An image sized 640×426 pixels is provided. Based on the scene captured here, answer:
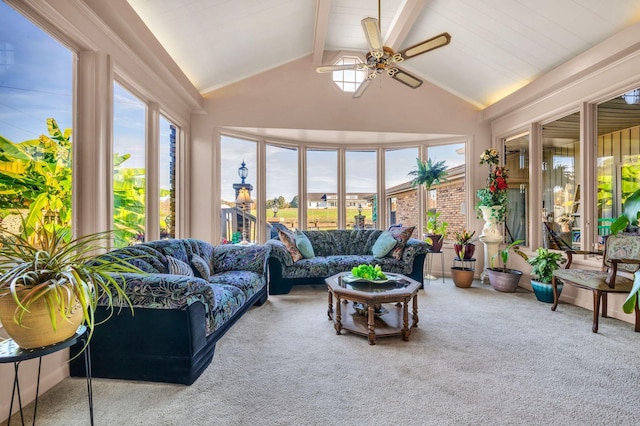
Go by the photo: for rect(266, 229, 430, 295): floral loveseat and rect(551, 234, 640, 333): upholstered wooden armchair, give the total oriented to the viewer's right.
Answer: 0

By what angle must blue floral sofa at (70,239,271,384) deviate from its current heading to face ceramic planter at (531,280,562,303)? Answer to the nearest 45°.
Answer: approximately 45° to its left

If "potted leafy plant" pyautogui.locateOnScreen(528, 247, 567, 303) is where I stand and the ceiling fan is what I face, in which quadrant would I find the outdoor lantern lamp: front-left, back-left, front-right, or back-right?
front-right

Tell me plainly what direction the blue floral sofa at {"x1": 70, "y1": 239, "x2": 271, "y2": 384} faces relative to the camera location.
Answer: facing the viewer and to the right of the viewer

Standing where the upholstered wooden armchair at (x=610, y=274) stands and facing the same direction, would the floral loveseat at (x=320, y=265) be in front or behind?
in front

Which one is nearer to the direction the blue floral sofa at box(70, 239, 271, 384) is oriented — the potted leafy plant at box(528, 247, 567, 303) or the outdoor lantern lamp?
the potted leafy plant

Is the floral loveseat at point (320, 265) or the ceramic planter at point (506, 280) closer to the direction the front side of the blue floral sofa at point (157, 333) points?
the ceramic planter

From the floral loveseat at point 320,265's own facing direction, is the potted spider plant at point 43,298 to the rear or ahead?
ahead

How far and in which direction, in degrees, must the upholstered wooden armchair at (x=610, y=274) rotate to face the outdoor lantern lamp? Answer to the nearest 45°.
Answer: approximately 45° to its right

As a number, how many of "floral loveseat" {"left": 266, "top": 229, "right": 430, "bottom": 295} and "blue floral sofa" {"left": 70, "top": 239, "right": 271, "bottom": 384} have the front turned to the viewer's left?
0

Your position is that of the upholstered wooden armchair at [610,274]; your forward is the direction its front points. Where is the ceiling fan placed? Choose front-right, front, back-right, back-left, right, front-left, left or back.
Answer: front

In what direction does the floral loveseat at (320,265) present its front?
toward the camera

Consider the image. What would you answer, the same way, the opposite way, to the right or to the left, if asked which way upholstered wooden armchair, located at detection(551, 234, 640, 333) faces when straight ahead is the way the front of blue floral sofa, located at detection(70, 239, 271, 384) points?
the opposite way

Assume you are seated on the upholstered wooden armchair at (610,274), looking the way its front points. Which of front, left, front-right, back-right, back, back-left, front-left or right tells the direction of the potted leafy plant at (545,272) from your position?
right

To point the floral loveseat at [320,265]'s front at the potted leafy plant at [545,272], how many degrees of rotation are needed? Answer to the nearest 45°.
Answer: approximately 90° to its left

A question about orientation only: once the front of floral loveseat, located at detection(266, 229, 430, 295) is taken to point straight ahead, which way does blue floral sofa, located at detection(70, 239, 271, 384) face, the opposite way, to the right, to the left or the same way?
to the left

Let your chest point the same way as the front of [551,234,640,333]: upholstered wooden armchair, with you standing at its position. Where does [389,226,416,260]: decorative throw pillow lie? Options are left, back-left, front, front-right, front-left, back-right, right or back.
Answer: front-right

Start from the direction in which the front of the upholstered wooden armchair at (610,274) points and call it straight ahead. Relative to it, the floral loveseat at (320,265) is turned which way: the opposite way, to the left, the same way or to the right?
to the left

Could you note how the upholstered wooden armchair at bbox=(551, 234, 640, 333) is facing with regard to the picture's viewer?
facing the viewer and to the left of the viewer

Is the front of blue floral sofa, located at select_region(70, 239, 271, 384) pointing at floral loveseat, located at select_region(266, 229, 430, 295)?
no
